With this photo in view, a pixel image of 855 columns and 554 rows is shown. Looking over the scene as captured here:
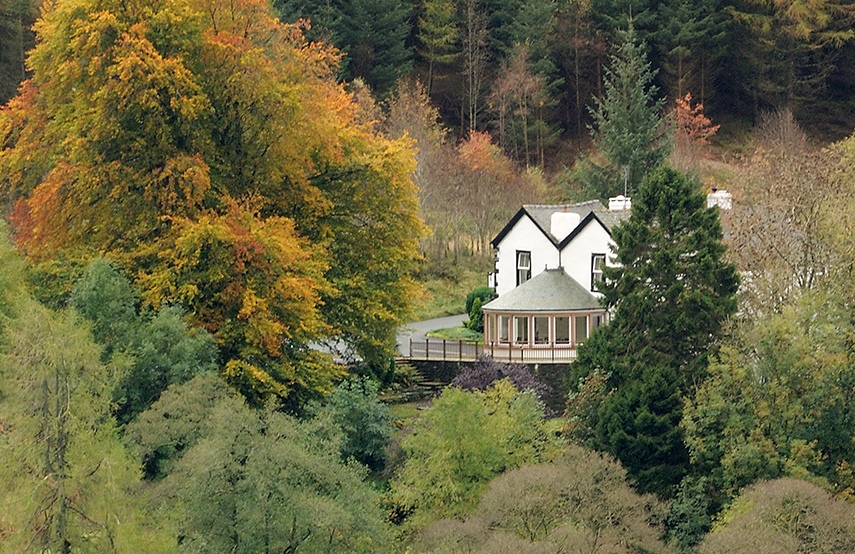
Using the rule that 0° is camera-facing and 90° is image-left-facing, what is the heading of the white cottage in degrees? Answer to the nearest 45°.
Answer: approximately 0°

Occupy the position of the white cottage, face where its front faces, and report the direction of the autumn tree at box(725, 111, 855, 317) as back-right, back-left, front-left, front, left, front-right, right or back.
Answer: front-left
